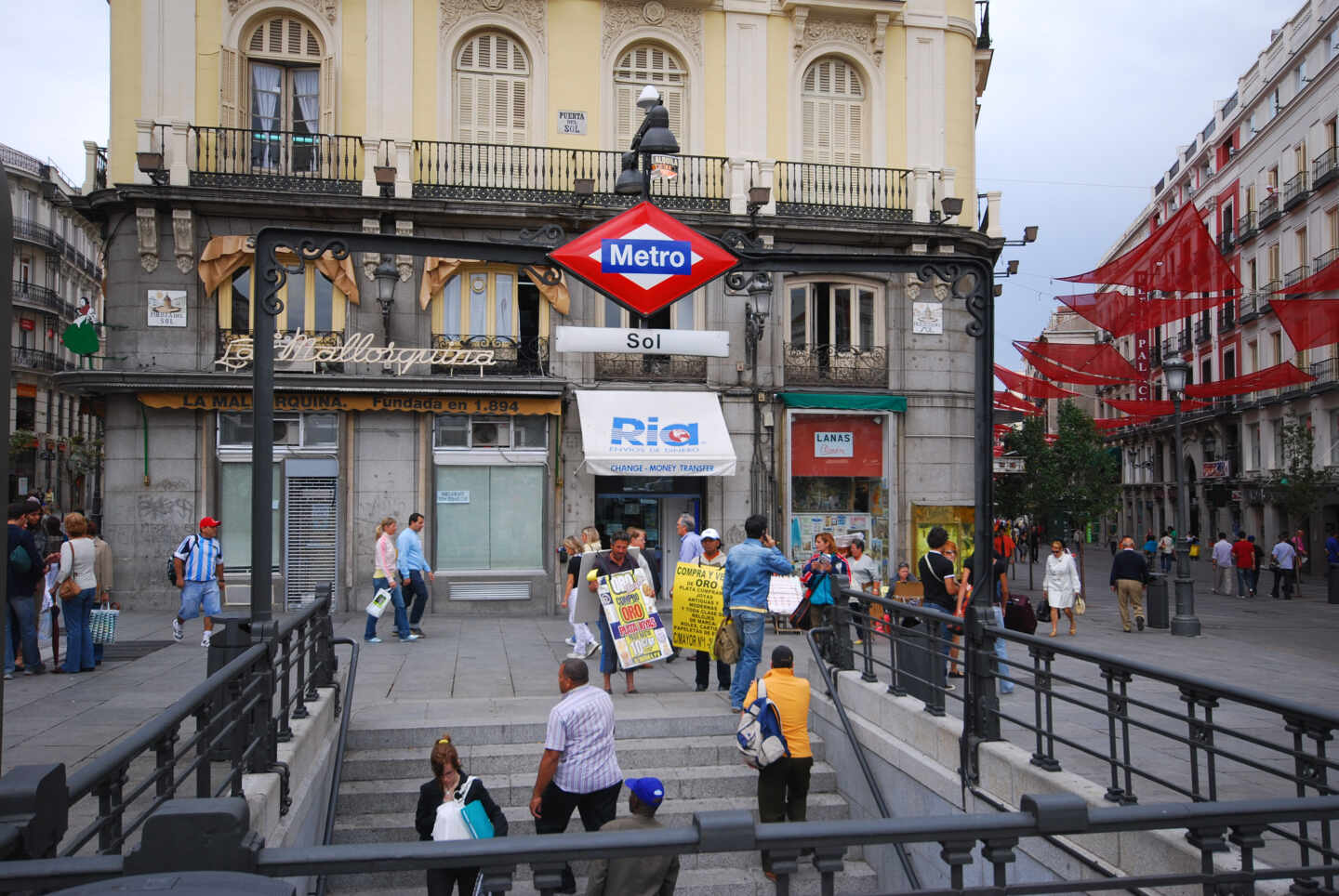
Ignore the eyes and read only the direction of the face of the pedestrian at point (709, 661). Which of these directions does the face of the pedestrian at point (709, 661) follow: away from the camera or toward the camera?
toward the camera

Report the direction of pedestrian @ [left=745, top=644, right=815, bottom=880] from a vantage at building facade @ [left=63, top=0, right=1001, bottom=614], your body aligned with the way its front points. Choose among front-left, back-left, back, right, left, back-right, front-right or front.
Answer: front

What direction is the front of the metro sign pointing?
toward the camera

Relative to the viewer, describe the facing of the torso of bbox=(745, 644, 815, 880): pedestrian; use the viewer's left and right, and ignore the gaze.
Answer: facing away from the viewer

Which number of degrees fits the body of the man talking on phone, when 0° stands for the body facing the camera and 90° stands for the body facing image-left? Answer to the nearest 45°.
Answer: approximately 180°

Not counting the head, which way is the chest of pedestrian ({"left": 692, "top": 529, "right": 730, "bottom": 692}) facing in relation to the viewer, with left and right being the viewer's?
facing the viewer

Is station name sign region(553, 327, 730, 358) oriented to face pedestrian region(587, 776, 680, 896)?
yes
